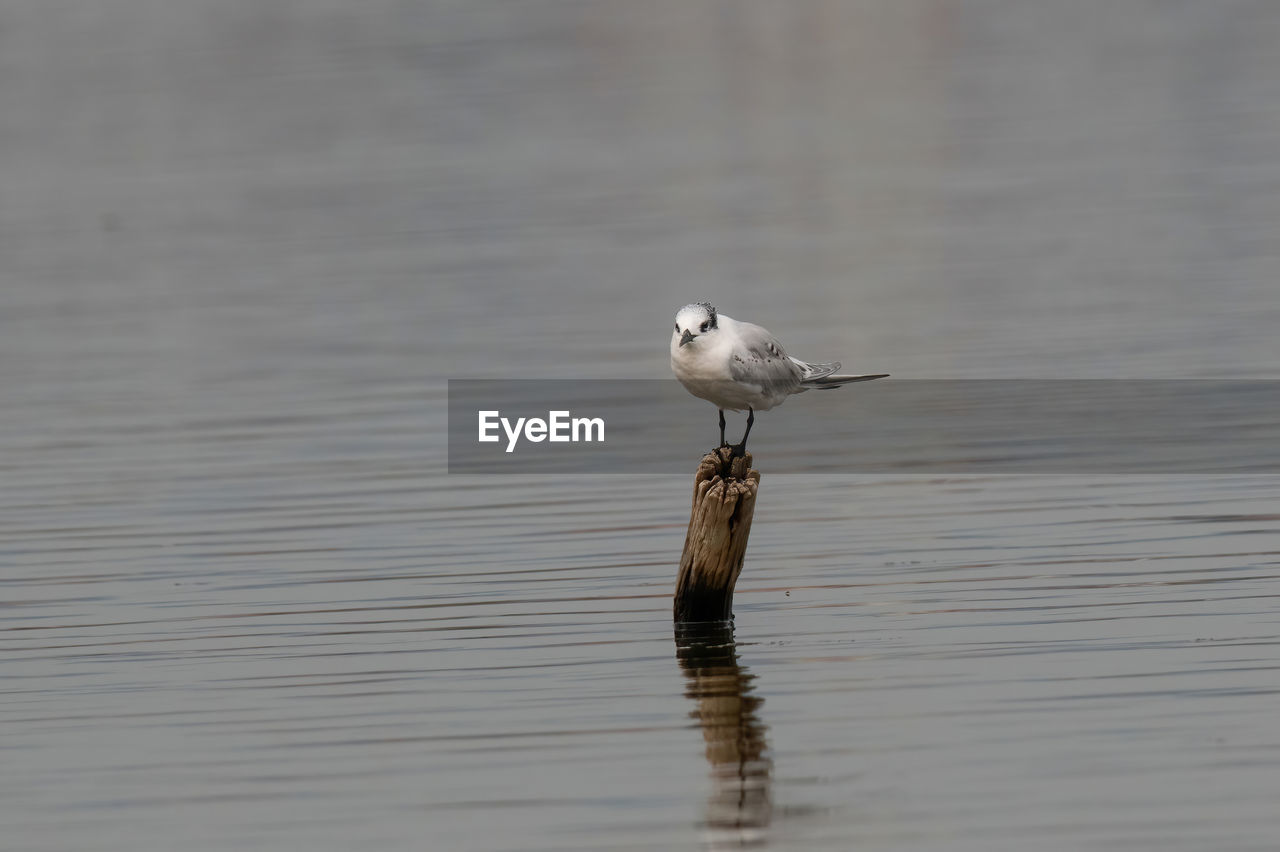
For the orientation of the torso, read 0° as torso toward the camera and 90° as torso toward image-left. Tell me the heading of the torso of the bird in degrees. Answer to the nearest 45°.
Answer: approximately 45°
